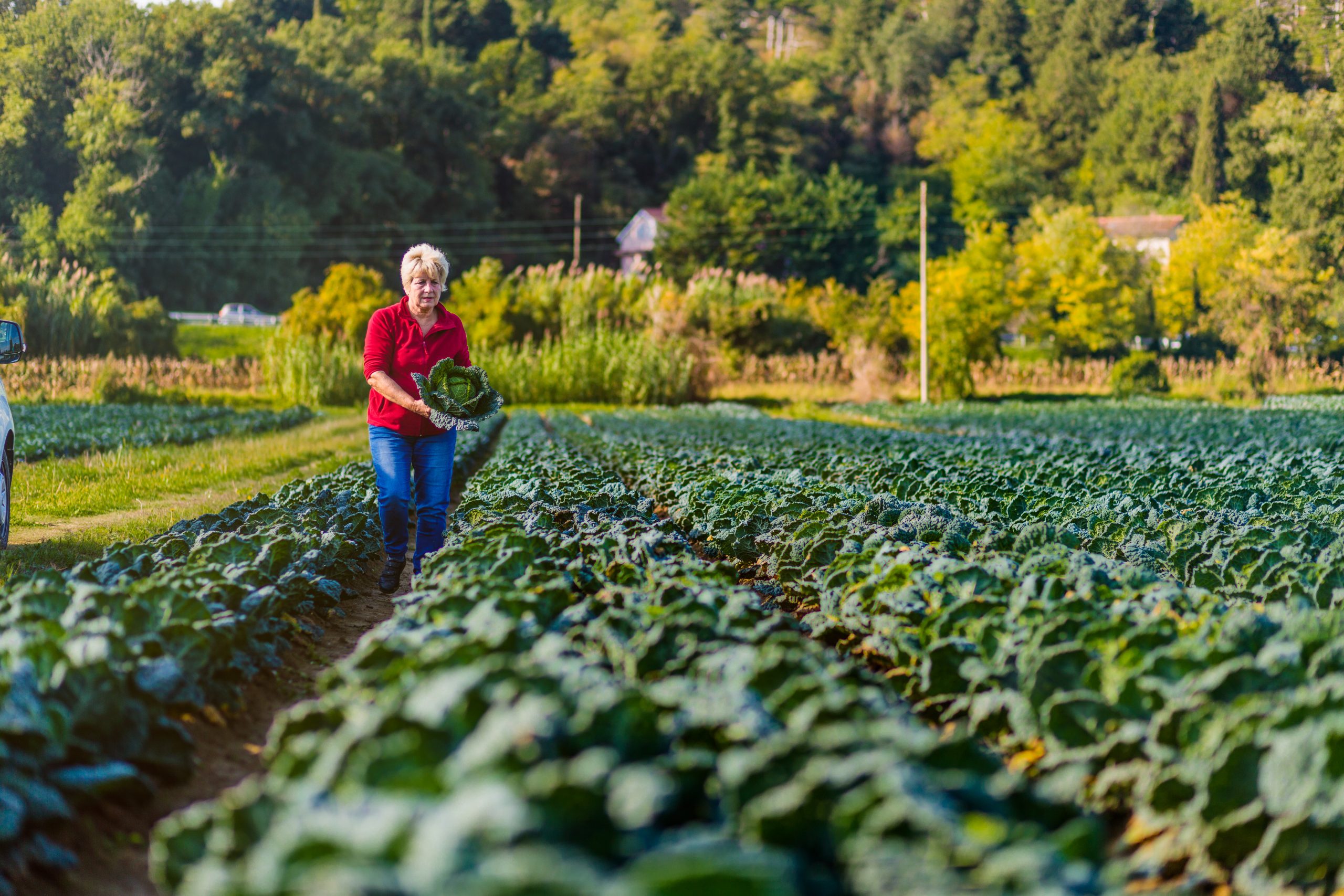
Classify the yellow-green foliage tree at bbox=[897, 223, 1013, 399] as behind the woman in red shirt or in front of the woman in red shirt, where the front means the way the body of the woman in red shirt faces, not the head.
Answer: behind

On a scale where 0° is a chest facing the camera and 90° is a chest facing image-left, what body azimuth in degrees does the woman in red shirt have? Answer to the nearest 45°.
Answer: approximately 0°

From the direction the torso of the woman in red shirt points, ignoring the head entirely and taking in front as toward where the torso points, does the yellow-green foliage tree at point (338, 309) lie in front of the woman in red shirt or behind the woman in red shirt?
behind

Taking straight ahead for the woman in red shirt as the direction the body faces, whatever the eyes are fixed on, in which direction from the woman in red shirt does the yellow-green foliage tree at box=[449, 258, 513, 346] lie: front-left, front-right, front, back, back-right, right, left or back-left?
back

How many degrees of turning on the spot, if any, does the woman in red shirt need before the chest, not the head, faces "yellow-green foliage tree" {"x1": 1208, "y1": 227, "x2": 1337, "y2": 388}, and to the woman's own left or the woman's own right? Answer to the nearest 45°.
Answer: approximately 135° to the woman's own left

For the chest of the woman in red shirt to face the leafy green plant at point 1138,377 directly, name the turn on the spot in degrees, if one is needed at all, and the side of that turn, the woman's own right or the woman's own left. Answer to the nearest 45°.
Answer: approximately 135° to the woman's own left

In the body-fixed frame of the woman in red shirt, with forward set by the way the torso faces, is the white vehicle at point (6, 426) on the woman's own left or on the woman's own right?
on the woman's own right
